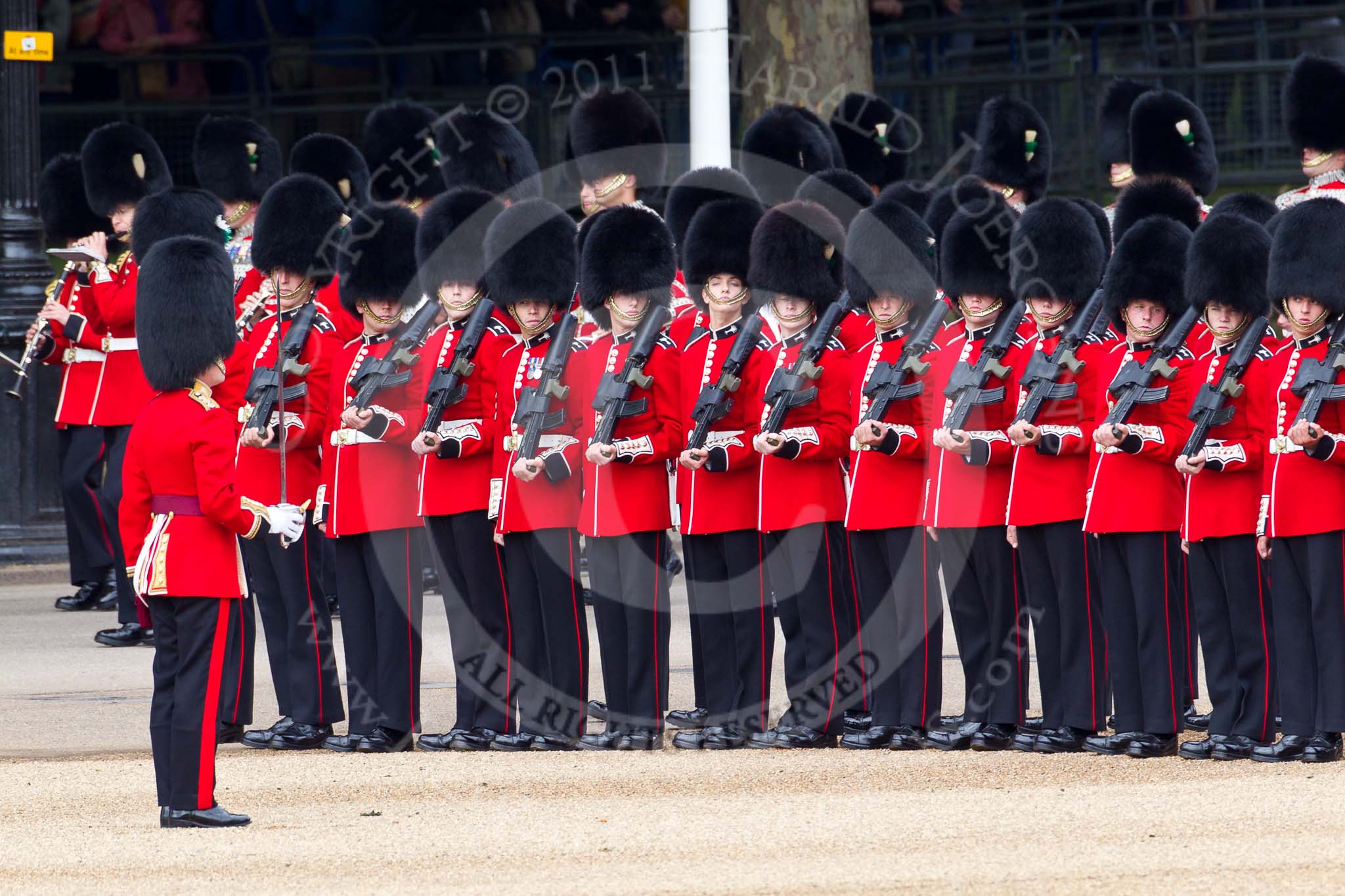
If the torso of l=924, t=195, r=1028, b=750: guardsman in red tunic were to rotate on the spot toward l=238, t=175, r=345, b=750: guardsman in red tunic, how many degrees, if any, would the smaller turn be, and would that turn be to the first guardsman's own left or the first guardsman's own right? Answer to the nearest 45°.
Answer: approximately 45° to the first guardsman's own right

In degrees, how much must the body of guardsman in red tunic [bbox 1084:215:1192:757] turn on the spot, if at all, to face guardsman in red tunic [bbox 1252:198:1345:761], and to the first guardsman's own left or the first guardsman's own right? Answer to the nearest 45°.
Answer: approximately 135° to the first guardsman's own left

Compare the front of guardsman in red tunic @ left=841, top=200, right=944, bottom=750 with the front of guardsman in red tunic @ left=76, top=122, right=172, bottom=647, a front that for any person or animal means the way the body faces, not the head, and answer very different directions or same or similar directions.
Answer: same or similar directions

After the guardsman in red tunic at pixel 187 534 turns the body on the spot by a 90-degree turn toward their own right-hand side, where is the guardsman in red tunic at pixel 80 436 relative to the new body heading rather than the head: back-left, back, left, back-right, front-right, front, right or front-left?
back-left

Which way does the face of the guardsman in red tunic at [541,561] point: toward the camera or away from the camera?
toward the camera

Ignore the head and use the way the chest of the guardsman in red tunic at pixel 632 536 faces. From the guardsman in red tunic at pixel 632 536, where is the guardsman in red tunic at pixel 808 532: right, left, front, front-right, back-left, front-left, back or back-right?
back-left

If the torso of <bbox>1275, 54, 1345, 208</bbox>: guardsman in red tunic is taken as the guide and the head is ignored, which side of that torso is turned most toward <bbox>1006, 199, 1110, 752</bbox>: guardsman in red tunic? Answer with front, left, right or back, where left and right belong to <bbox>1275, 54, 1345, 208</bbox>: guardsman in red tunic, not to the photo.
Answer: front

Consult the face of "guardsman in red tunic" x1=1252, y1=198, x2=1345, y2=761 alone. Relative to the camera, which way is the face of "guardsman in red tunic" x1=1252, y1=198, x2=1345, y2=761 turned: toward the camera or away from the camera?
toward the camera

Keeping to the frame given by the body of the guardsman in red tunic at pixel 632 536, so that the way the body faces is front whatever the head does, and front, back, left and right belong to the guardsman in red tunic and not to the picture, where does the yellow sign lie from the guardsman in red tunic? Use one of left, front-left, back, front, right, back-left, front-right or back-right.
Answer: right

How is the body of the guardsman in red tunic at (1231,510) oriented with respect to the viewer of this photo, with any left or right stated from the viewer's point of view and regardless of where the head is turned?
facing the viewer and to the left of the viewer

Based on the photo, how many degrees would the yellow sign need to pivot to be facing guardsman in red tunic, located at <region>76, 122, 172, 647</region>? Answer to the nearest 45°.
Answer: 0° — it already faces them

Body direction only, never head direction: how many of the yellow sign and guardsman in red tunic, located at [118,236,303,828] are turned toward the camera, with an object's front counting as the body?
1

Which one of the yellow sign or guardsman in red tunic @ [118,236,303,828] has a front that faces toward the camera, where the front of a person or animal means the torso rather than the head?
the yellow sign
